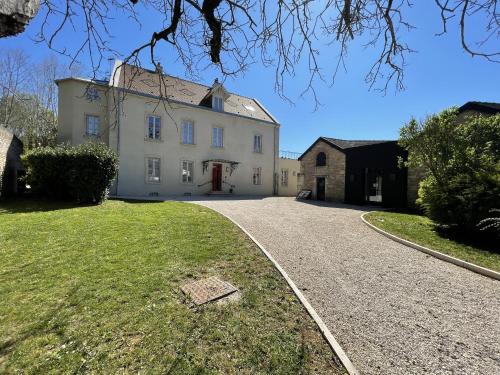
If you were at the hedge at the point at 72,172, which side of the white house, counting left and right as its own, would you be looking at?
right

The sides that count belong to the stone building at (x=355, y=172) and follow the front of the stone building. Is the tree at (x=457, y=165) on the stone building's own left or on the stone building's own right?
on the stone building's own left

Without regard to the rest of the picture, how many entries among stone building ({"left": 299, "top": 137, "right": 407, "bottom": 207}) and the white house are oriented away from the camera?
0

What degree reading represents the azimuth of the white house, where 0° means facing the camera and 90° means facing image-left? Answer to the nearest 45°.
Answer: approximately 315°

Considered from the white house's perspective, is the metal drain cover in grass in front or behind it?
in front

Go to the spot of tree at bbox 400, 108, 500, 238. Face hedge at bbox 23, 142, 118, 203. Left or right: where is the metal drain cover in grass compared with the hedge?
left

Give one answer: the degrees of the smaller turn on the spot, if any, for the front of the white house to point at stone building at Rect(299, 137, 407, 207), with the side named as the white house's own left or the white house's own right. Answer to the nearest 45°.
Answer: approximately 45° to the white house's own left

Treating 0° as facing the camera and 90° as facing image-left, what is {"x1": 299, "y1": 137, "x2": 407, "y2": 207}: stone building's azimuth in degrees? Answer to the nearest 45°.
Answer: approximately 45°
